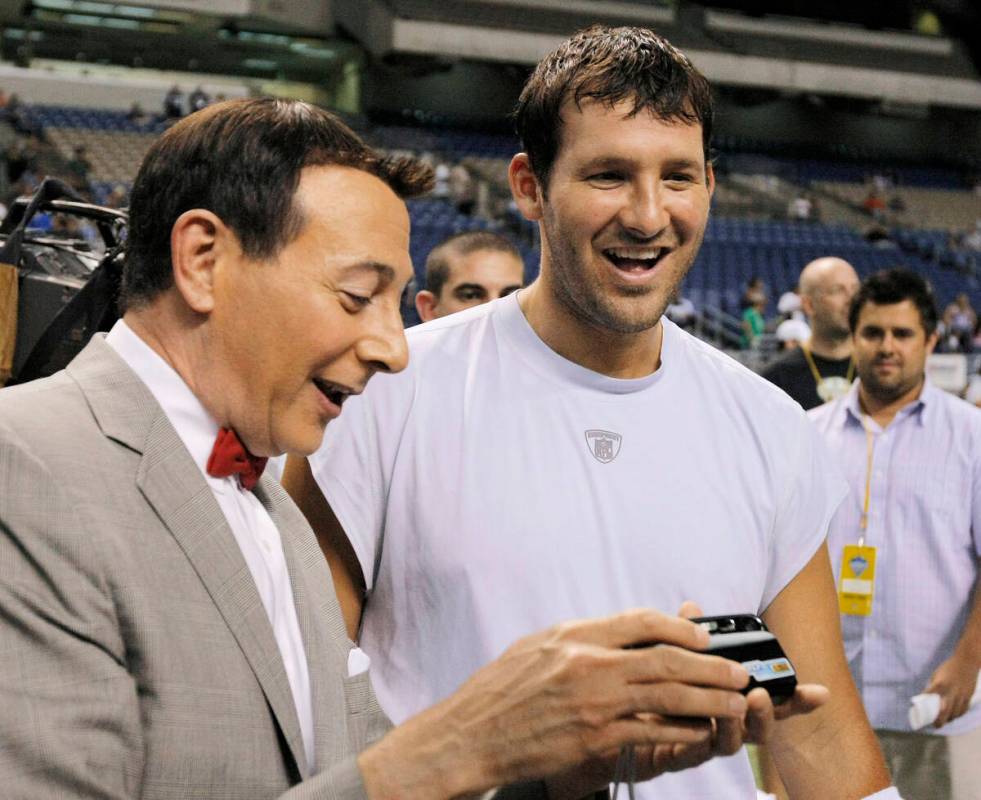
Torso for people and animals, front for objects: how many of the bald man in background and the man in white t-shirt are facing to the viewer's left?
0

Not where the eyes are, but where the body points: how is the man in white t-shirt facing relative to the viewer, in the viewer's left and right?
facing the viewer

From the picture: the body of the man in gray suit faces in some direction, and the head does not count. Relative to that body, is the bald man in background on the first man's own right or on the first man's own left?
on the first man's own left

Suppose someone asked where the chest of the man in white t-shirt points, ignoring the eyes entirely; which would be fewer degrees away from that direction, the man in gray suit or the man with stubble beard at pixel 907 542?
the man in gray suit

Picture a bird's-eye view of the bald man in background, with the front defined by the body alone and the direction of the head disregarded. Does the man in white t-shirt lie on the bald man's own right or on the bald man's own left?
on the bald man's own right

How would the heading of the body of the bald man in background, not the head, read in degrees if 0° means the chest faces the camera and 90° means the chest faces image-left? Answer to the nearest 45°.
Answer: approximately 315°

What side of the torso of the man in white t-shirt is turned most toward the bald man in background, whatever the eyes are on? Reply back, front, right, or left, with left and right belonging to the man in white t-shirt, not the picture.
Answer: back

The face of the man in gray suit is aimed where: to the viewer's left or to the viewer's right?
to the viewer's right

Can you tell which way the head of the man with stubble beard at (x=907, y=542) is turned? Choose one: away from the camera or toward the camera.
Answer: toward the camera
